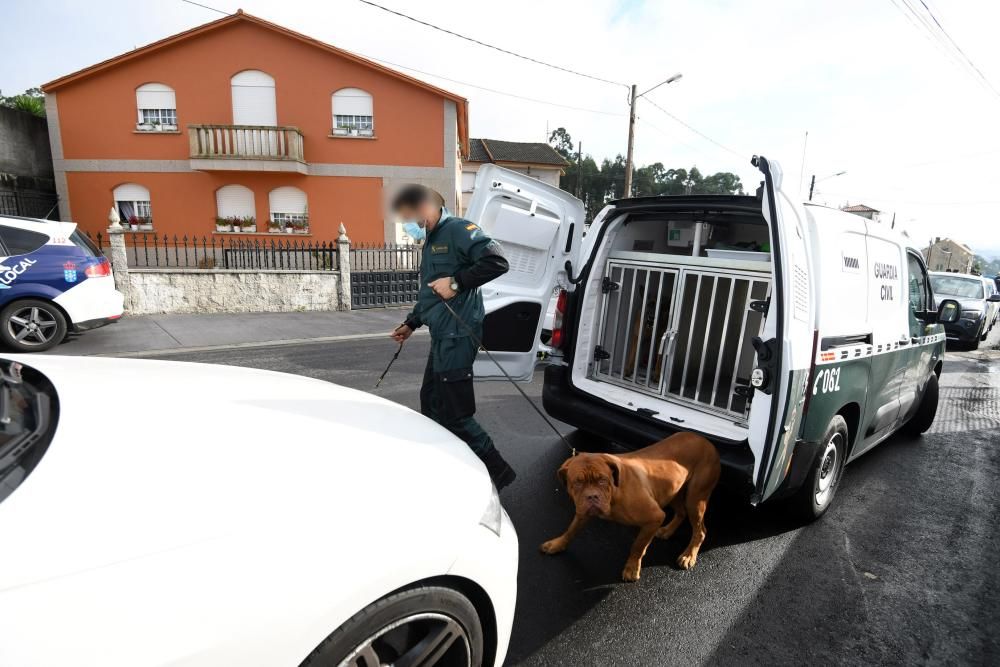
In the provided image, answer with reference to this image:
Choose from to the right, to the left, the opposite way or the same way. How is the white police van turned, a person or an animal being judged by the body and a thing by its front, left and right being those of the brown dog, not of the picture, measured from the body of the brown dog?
the opposite way

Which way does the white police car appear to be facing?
to the viewer's left

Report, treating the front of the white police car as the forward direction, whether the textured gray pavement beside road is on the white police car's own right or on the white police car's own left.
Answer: on the white police car's own left

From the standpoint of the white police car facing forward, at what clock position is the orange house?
The orange house is roughly at 4 o'clock from the white police car.

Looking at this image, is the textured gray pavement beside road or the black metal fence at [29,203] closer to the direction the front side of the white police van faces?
the textured gray pavement beside road

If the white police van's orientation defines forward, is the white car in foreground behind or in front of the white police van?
behind

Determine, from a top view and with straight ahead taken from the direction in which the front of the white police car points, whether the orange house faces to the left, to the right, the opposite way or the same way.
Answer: to the left

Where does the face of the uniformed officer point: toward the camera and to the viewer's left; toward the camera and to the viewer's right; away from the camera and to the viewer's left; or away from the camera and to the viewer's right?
toward the camera and to the viewer's left

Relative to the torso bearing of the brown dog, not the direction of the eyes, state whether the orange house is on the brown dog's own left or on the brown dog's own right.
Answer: on the brown dog's own right

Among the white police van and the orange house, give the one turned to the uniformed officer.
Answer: the orange house

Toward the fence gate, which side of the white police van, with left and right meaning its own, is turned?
left

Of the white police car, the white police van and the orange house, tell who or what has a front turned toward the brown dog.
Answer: the orange house

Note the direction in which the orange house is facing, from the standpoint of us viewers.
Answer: facing the viewer

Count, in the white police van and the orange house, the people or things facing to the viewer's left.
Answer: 0

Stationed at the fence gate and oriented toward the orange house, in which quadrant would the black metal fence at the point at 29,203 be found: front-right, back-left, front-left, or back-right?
front-left
